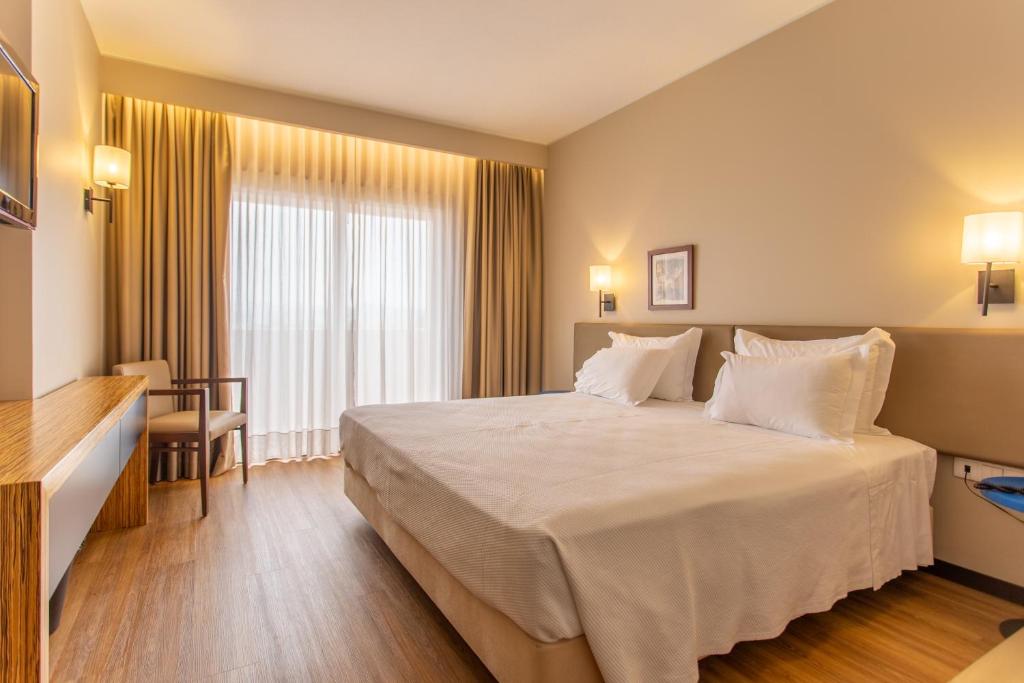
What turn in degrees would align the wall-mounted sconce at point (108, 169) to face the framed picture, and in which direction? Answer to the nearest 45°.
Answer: approximately 45° to its right

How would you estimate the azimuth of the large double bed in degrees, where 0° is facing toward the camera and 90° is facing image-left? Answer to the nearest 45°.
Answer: approximately 45°

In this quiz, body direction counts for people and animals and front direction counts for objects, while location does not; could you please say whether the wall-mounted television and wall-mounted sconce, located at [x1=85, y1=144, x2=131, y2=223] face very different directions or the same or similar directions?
same or similar directions

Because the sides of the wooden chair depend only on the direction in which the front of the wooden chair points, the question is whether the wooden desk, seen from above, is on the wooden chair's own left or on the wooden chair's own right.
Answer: on the wooden chair's own right

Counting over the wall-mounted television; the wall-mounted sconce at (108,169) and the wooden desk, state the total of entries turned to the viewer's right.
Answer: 3

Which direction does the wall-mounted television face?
to the viewer's right

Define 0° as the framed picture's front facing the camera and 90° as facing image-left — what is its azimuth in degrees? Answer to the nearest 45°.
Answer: approximately 45°

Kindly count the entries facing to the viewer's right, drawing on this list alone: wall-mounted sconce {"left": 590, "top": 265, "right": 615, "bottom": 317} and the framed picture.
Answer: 0

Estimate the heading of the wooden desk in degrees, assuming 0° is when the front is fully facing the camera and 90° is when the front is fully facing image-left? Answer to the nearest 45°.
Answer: approximately 270°

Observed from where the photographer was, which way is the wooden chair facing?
facing the viewer and to the right of the viewer

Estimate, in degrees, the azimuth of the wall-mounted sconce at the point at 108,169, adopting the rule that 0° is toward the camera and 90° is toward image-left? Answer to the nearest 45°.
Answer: approximately 270°

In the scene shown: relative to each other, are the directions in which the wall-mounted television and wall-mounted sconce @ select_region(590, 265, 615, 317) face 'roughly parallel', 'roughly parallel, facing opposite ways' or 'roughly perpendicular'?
roughly parallel, facing opposite ways

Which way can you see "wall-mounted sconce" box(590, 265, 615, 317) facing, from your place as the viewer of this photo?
facing the viewer and to the left of the viewer

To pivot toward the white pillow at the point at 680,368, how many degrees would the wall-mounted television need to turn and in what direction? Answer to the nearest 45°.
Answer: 0° — it already faces it

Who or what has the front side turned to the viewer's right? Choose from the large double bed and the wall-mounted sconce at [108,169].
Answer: the wall-mounted sconce

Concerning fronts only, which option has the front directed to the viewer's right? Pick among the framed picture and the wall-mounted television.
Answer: the wall-mounted television

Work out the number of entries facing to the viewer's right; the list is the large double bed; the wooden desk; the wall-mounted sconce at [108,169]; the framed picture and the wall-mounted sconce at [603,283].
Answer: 2

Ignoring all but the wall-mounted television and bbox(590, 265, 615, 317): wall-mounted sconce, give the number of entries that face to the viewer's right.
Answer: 1

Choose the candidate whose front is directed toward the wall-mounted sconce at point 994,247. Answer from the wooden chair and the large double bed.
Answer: the wooden chair
